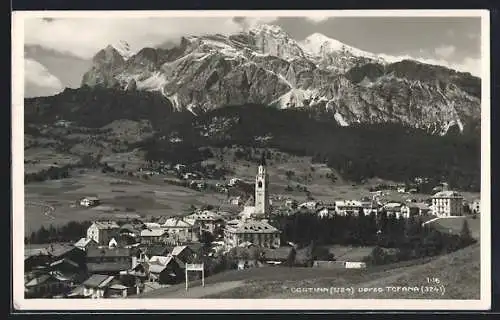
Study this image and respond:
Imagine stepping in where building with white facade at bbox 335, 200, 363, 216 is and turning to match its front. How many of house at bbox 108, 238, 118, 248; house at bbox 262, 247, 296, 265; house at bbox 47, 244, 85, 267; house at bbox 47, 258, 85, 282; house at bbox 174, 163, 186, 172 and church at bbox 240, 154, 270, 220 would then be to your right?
6

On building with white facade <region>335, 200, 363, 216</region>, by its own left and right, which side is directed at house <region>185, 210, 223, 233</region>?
right

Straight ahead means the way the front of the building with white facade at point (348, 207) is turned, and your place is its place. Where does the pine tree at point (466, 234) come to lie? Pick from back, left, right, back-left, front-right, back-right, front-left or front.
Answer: left

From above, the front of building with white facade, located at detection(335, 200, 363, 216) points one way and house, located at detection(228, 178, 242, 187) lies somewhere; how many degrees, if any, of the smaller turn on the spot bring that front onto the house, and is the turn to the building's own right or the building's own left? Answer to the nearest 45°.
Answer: approximately 90° to the building's own right

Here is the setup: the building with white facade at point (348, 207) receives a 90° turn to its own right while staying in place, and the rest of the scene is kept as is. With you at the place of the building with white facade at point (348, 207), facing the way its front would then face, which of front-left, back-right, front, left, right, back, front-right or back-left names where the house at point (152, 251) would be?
left

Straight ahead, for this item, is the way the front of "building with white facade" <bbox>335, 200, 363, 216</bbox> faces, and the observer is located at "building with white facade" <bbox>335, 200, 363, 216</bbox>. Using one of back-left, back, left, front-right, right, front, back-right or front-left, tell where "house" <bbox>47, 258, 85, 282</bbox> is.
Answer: right

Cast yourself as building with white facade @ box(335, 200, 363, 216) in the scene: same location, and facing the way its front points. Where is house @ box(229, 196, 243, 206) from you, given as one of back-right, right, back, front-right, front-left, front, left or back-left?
right

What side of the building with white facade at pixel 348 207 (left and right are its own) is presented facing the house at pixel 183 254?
front

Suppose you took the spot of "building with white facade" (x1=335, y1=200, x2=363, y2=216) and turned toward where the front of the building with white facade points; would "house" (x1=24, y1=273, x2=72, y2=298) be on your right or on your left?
on your right

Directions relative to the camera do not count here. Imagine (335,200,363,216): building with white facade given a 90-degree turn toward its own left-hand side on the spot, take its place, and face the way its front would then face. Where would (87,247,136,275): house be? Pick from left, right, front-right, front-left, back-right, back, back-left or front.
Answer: back

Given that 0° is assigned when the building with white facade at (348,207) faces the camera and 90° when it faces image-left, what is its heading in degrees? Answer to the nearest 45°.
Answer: approximately 0°

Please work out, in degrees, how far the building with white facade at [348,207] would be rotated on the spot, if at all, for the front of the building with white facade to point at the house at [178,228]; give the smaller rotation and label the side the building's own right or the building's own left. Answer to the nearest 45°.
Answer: approximately 90° to the building's own right

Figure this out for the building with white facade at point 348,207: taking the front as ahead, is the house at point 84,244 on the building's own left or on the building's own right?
on the building's own right
